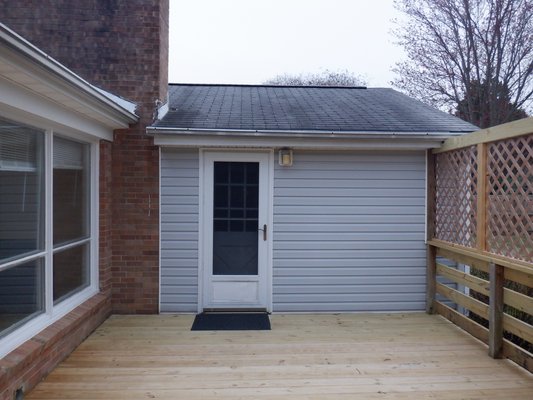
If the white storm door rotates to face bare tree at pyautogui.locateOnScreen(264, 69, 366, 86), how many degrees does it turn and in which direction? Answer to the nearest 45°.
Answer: approximately 180°

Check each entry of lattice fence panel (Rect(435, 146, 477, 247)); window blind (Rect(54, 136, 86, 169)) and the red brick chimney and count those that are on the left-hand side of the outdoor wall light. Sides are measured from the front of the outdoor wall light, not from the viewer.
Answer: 1

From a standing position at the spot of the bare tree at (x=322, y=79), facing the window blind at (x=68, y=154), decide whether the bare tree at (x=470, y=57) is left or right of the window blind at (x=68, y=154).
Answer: left

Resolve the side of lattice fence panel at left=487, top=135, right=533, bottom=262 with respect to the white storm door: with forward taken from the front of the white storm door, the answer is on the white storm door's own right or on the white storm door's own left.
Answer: on the white storm door's own left

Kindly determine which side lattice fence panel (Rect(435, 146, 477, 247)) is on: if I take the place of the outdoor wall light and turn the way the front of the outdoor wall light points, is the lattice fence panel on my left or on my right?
on my left

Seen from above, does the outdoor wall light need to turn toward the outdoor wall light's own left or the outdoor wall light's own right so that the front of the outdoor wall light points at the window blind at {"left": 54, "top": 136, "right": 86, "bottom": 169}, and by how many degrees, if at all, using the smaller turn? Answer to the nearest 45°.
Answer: approximately 45° to the outdoor wall light's own right

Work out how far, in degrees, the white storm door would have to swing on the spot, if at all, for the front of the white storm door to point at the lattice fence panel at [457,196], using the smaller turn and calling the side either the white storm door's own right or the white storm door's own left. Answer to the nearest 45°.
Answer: approximately 90° to the white storm door's own left

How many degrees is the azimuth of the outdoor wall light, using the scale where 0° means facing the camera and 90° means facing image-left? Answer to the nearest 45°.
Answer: approximately 0°

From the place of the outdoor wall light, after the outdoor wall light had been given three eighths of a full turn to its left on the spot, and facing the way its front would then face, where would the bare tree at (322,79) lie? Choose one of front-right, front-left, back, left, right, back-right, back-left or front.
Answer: front-left

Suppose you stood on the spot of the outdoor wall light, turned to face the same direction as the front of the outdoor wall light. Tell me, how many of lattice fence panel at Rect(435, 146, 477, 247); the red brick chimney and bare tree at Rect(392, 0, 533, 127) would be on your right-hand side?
1

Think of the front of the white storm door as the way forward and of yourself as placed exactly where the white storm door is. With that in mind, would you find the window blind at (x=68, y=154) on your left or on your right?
on your right

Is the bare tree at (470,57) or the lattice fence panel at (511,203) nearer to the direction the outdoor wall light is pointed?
the lattice fence panel
